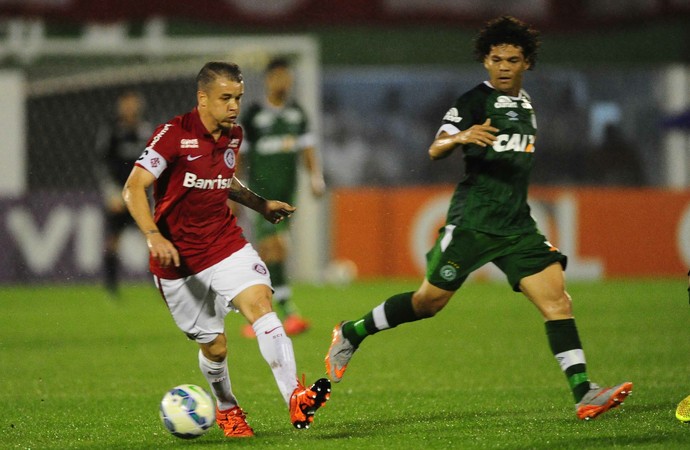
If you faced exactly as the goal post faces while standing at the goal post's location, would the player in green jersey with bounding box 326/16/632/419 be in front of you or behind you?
in front

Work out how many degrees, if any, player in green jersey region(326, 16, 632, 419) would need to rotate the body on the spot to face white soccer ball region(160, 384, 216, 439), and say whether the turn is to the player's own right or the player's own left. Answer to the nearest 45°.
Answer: approximately 90° to the player's own right

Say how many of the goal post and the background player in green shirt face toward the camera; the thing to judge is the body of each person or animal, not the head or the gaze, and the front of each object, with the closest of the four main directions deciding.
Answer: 2

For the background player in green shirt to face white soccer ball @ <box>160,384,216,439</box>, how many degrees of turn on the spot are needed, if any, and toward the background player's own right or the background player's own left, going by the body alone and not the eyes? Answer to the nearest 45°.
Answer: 0° — they already face it

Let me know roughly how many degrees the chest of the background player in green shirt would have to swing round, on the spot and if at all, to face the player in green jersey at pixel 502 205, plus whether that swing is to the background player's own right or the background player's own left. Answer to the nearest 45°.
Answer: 0° — they already face them

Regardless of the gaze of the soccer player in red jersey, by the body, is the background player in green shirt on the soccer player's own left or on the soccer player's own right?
on the soccer player's own left

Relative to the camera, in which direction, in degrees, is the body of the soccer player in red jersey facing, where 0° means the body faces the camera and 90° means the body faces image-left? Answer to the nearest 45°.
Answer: approximately 315°
